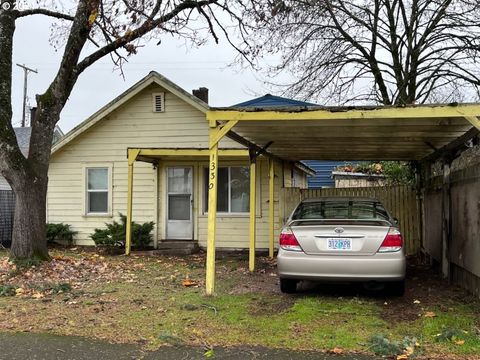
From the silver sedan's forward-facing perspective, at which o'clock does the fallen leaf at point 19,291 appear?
The fallen leaf is roughly at 9 o'clock from the silver sedan.

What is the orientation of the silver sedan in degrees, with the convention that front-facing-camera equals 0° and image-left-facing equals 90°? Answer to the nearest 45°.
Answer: approximately 180°

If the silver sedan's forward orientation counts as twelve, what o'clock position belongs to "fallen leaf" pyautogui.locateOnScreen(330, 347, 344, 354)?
The fallen leaf is roughly at 6 o'clock from the silver sedan.

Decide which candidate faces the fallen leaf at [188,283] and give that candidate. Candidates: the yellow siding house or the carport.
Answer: the yellow siding house

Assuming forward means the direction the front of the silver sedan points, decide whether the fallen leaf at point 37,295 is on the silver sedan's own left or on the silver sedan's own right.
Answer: on the silver sedan's own left

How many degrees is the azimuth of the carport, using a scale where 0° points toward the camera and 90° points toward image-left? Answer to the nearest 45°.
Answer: approximately 0°

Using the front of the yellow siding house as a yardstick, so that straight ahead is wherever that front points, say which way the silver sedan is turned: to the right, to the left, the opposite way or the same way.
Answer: the opposite way

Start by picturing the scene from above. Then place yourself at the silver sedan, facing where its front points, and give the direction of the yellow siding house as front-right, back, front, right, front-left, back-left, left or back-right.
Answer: front-left

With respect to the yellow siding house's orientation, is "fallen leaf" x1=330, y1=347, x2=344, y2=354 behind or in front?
in front

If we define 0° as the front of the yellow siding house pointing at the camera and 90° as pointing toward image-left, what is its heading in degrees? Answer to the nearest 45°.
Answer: approximately 0°

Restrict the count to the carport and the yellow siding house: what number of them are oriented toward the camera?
2
